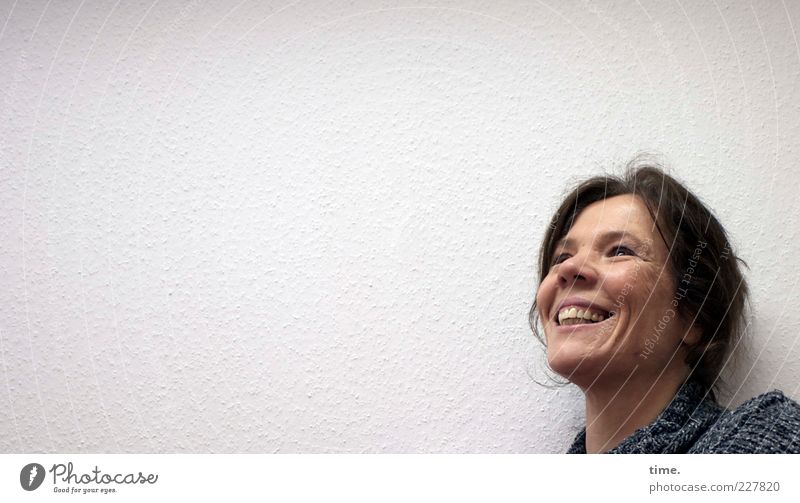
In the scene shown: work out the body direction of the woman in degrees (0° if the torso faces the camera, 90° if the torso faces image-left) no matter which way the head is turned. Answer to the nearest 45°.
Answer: approximately 45°

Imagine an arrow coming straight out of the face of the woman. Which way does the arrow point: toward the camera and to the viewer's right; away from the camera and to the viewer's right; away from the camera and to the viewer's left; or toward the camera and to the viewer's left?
toward the camera and to the viewer's left
